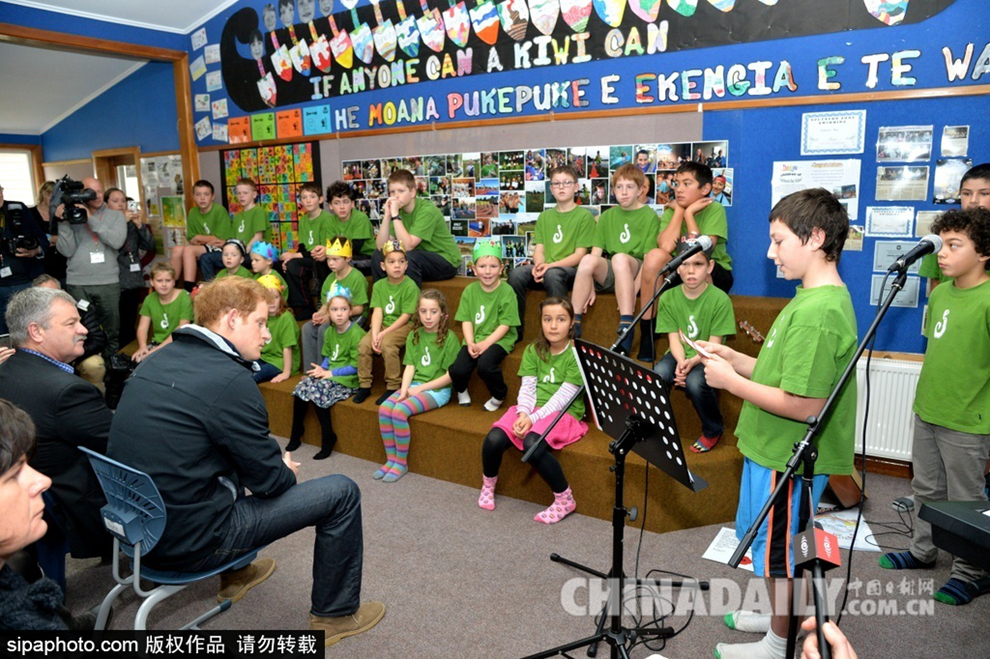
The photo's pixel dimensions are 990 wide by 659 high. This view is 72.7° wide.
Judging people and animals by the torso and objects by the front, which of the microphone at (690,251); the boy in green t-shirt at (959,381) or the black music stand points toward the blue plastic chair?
the boy in green t-shirt

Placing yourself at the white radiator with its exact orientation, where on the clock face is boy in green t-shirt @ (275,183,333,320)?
The boy in green t-shirt is roughly at 3 o'clock from the white radiator.

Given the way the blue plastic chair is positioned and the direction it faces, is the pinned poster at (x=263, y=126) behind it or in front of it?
in front

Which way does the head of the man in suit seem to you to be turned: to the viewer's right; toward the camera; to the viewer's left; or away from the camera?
to the viewer's right

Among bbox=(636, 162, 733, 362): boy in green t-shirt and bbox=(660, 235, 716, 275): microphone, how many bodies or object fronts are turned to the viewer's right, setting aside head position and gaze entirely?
1

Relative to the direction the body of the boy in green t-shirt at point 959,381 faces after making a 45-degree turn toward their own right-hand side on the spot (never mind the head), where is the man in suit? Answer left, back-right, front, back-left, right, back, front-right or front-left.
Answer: front-left

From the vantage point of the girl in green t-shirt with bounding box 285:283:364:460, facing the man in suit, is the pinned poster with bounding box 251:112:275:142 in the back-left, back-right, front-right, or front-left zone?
back-right

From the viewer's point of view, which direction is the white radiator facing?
toward the camera

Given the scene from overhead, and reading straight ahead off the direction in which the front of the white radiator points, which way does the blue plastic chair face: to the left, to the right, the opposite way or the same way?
the opposite way

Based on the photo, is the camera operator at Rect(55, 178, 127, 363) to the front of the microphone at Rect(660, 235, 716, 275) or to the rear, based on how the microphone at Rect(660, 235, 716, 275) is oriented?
to the rear

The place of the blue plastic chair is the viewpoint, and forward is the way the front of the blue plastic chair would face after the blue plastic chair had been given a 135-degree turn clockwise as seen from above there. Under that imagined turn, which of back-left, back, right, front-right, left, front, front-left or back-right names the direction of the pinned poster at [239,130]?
back

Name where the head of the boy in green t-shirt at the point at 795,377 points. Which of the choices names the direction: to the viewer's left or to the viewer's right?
to the viewer's left

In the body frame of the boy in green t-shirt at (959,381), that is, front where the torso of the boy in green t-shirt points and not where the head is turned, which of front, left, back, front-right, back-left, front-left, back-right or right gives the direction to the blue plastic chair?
front

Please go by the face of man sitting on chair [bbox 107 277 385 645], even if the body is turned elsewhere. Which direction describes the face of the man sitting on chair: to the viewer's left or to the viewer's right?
to the viewer's right

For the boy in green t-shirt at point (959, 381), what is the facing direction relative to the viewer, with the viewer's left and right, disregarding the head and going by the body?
facing the viewer and to the left of the viewer
